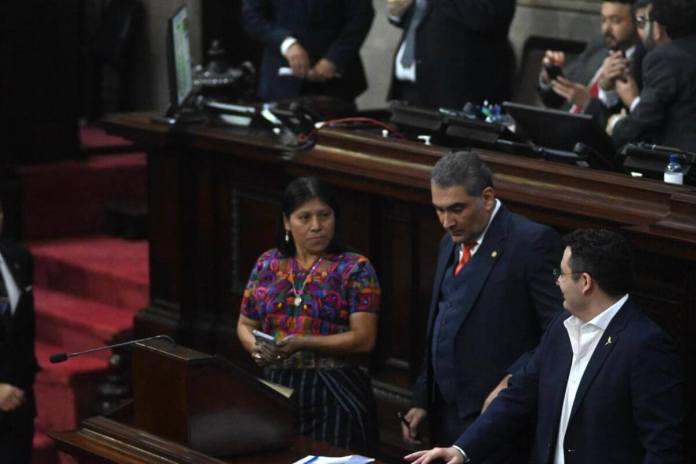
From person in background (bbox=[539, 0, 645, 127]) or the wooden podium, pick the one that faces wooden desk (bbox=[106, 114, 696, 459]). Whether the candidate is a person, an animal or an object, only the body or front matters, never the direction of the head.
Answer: the person in background

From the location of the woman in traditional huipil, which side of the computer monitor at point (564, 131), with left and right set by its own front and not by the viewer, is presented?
back

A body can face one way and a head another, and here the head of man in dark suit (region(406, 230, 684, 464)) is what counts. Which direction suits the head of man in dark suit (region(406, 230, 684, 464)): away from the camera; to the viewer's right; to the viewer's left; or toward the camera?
to the viewer's left

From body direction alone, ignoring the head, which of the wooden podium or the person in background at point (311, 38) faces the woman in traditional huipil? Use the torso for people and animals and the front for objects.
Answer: the person in background

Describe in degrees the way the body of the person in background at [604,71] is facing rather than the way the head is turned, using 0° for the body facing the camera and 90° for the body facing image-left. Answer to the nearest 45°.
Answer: approximately 45°

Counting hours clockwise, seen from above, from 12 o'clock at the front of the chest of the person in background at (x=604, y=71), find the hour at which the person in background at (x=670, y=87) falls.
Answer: the person in background at (x=670, y=87) is roughly at 10 o'clock from the person in background at (x=604, y=71).

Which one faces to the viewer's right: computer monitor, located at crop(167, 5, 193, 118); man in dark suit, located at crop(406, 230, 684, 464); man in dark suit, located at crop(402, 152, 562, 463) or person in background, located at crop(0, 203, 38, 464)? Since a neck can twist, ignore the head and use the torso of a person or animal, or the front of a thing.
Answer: the computer monitor

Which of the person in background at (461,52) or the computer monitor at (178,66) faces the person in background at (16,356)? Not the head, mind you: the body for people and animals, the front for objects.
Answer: the person in background at (461,52)

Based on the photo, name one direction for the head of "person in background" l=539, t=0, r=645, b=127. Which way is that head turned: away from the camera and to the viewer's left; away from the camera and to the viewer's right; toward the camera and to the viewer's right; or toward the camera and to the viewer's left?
toward the camera and to the viewer's left

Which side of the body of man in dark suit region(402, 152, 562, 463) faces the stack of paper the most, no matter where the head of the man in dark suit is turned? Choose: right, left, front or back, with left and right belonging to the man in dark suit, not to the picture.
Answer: front

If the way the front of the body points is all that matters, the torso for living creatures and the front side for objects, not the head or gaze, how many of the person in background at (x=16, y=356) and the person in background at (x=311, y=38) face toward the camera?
2

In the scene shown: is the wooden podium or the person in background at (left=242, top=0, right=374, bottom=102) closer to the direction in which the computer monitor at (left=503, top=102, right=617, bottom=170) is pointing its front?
the person in background

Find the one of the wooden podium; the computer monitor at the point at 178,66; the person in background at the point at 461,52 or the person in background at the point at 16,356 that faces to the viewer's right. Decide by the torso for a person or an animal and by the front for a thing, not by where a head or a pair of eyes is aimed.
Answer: the computer monitor

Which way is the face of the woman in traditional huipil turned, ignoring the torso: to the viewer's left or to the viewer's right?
to the viewer's right
